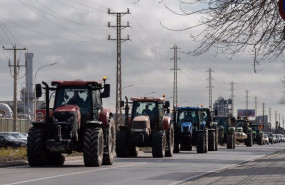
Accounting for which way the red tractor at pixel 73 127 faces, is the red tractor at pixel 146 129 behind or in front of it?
behind

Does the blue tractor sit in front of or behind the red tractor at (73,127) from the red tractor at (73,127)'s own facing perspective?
behind

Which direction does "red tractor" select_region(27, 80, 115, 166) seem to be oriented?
toward the camera
